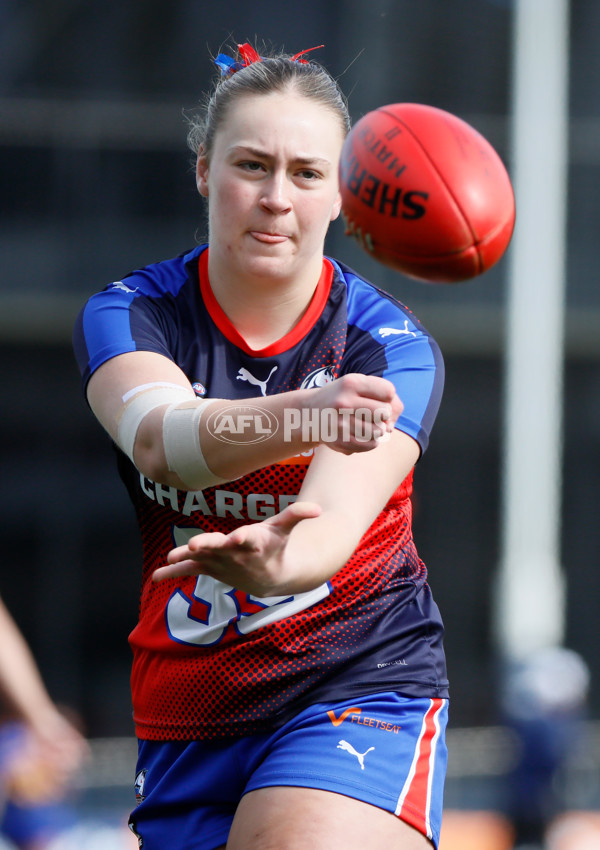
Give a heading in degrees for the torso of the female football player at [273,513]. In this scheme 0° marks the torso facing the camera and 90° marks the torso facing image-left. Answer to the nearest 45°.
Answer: approximately 0°
